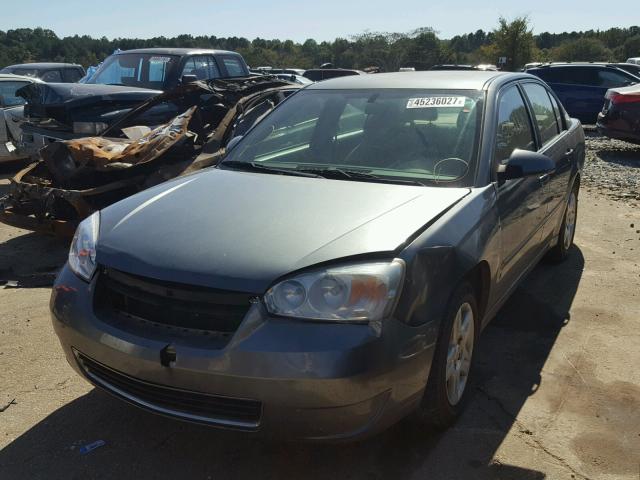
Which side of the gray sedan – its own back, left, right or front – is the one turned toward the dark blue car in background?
back

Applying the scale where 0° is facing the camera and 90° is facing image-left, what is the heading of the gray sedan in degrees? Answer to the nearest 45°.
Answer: approximately 45°

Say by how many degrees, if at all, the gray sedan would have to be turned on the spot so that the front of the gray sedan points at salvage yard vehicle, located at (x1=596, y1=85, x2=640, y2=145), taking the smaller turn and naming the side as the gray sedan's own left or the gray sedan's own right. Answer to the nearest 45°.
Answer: approximately 180°

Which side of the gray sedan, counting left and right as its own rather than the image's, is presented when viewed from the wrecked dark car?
right

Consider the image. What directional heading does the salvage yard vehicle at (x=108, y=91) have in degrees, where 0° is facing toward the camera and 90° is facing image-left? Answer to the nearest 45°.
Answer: approximately 45°

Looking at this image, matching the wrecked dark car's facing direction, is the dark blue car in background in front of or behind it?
behind

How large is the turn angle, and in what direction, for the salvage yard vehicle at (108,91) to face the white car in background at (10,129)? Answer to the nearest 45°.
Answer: approximately 90° to its right

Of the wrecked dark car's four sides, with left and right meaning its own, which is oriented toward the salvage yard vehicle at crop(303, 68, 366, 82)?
back

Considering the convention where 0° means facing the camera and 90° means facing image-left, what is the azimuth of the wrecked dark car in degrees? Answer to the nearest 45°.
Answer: approximately 45°

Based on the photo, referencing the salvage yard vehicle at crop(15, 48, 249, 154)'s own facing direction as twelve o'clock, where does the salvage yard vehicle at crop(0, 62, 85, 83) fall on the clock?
the salvage yard vehicle at crop(0, 62, 85, 83) is roughly at 4 o'clock from the salvage yard vehicle at crop(15, 48, 249, 154).
